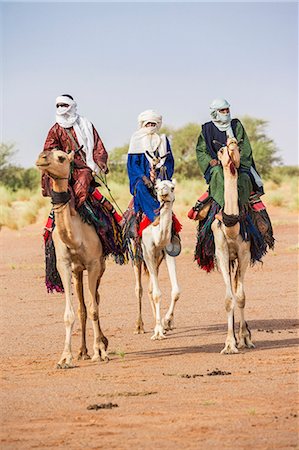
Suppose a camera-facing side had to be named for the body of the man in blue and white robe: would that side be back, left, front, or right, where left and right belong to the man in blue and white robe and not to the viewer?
front

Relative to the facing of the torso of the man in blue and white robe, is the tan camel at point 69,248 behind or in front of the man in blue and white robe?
in front

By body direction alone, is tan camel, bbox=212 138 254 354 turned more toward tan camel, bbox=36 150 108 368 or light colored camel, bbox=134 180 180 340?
the tan camel

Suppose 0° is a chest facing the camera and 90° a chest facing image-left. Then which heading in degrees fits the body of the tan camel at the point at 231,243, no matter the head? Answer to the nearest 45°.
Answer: approximately 0°

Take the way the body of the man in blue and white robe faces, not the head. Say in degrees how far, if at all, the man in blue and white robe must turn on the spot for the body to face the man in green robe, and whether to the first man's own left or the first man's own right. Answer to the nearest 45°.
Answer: approximately 45° to the first man's own left

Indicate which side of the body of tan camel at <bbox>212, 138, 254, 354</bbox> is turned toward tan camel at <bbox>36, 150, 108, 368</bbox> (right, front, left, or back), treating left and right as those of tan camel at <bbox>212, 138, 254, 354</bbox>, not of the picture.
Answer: right

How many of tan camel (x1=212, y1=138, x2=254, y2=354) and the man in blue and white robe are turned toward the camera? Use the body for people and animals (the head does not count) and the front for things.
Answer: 2

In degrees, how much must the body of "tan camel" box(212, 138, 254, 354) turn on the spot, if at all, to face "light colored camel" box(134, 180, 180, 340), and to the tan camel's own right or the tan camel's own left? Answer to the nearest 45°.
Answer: approximately 135° to the tan camel's own right
